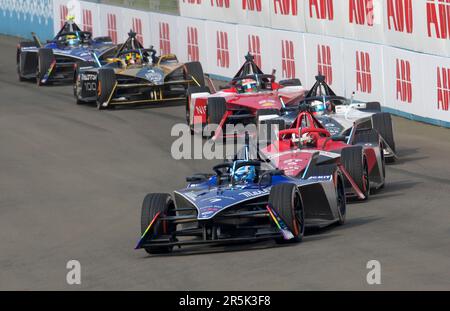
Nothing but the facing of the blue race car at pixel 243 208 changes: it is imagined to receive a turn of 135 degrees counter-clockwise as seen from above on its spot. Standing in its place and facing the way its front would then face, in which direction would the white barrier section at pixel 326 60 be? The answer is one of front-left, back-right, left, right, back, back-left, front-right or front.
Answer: front-left

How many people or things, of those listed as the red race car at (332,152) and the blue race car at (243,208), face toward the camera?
2

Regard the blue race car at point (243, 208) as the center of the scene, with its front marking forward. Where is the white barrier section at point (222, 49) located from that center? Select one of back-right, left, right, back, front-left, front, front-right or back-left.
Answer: back

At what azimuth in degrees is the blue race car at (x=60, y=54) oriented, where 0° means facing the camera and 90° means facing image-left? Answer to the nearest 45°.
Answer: approximately 315°

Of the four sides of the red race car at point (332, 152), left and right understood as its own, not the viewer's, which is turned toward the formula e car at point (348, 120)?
back

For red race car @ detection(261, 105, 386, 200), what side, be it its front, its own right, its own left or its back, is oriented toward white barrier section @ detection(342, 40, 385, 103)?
back

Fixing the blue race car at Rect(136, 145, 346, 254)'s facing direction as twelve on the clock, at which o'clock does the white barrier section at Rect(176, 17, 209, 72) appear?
The white barrier section is roughly at 6 o'clock from the blue race car.

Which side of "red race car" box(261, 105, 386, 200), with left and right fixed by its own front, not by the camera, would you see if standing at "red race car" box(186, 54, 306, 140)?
back

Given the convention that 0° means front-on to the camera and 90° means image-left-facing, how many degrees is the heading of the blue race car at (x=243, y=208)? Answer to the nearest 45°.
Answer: approximately 0°
